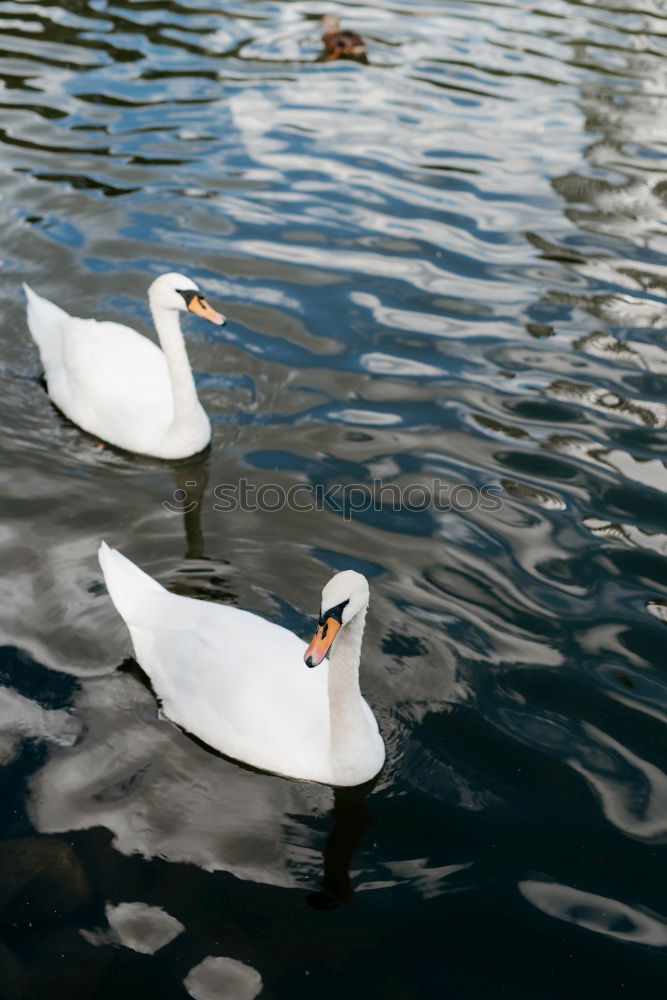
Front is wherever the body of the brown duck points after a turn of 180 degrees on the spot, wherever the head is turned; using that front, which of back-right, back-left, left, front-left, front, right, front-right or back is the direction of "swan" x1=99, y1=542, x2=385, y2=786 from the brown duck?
right

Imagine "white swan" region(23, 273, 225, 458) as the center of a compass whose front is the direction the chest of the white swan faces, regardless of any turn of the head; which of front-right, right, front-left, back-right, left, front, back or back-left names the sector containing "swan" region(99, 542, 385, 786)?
front-right

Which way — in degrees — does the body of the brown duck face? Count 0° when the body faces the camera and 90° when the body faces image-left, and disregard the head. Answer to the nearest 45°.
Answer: approximately 90°

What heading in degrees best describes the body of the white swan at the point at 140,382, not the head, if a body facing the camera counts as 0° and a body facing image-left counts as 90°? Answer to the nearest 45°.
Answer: approximately 315°

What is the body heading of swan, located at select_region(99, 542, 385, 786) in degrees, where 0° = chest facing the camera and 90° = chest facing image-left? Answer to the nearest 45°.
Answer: approximately 315°

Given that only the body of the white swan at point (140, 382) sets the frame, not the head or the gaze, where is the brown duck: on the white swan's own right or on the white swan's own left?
on the white swan's own left

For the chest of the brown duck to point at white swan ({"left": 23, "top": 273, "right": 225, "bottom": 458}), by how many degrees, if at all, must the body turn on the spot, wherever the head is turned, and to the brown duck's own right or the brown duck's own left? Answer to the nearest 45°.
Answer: approximately 90° to the brown duck's own left
